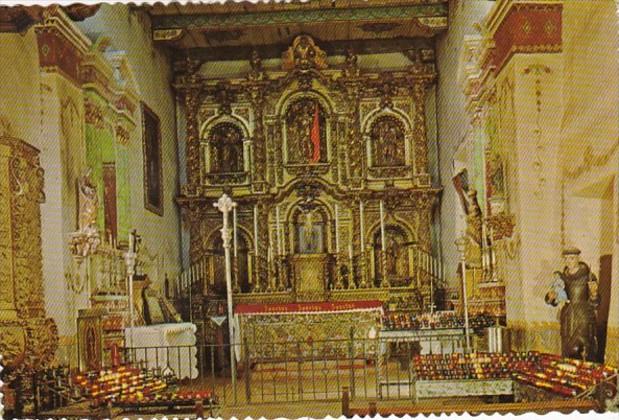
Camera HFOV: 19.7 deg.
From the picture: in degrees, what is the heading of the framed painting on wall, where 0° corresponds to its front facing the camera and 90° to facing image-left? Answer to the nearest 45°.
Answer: approximately 270°

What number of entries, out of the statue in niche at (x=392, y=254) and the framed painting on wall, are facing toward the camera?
1

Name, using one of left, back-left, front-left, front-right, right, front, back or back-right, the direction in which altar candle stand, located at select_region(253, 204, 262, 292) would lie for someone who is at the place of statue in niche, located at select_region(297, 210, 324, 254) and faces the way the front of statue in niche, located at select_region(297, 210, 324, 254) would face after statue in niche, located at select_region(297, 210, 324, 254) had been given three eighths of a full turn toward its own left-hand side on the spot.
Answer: back

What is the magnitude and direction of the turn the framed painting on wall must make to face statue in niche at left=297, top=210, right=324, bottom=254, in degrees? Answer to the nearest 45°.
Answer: approximately 45° to its left

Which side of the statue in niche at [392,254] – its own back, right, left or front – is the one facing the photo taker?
front

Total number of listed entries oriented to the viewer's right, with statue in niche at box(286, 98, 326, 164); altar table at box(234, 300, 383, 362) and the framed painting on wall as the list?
1

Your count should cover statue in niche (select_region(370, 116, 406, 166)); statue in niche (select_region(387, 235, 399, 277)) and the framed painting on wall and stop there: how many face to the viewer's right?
1

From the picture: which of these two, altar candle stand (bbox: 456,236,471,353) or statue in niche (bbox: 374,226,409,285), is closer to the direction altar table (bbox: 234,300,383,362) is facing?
the altar candle stand

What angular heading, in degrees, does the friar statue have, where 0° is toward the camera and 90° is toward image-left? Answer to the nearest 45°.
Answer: approximately 45°

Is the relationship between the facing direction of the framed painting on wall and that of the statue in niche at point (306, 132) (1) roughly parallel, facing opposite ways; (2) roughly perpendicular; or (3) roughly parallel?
roughly perpendicular

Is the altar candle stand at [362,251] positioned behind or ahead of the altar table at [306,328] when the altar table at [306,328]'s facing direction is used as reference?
behind

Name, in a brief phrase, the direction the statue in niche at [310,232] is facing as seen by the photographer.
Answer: facing the viewer
